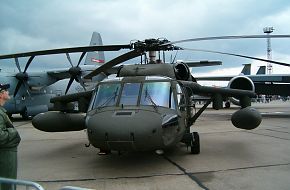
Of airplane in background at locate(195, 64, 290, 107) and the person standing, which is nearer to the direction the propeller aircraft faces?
the person standing

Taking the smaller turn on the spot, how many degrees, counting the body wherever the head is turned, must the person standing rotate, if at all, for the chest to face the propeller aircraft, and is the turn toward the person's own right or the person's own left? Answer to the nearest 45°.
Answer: approximately 90° to the person's own left

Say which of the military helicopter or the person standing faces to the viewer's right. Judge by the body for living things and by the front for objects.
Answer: the person standing

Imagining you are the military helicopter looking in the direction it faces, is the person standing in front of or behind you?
in front

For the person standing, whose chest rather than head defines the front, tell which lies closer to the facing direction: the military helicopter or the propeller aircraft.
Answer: the military helicopter

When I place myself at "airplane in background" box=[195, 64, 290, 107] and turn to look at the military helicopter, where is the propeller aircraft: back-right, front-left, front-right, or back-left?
front-right

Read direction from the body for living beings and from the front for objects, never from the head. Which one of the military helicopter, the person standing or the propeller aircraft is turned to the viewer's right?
the person standing

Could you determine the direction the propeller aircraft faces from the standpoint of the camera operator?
facing the viewer and to the left of the viewer

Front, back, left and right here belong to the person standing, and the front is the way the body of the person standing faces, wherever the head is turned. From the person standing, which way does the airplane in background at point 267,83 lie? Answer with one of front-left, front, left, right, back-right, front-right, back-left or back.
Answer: front-left

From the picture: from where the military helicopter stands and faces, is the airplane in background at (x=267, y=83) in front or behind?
behind

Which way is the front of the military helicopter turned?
toward the camera

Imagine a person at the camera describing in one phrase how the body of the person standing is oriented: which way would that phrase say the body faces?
to the viewer's right

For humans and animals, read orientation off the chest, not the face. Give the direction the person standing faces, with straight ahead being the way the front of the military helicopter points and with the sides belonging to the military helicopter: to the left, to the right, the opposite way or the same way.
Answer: to the left

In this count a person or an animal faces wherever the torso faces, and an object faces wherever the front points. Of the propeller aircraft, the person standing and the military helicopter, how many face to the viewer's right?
1

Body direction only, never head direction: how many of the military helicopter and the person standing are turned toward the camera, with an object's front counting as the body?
1
